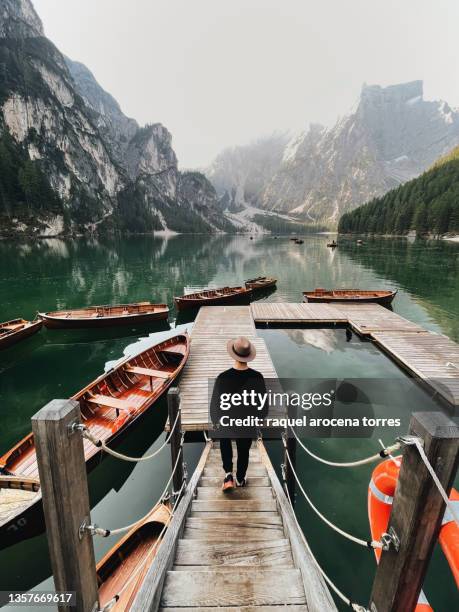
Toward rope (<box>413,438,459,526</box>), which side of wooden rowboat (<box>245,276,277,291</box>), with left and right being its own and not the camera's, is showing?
right

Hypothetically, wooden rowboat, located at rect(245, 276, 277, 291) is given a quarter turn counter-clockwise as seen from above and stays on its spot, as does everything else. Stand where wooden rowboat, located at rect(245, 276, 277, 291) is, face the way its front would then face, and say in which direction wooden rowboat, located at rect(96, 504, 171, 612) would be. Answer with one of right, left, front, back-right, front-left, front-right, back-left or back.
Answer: back

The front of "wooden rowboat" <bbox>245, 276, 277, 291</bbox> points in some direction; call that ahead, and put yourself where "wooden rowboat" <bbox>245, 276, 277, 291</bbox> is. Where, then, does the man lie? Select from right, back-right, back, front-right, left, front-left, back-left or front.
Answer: right

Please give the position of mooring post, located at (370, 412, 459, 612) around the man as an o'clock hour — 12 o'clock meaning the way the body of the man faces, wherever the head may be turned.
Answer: The mooring post is roughly at 5 o'clock from the man.

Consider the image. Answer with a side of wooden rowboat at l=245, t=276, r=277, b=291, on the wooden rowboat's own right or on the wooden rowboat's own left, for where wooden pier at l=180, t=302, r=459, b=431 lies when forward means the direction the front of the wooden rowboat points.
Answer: on the wooden rowboat's own right

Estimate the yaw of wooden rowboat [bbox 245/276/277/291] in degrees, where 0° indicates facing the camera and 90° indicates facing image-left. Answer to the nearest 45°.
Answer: approximately 270°

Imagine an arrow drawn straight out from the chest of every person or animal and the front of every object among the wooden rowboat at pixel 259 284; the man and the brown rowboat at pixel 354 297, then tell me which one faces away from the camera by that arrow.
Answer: the man

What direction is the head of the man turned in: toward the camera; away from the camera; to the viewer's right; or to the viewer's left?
away from the camera

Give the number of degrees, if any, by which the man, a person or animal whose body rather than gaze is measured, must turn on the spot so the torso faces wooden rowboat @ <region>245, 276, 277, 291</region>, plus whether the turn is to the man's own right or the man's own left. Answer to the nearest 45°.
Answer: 0° — they already face it

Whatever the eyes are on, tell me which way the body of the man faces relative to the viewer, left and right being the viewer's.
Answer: facing away from the viewer

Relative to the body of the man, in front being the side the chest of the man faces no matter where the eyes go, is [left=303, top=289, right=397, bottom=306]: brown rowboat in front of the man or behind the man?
in front

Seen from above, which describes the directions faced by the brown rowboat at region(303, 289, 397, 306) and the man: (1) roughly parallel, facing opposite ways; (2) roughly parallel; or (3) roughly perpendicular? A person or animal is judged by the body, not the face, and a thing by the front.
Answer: roughly perpendicular

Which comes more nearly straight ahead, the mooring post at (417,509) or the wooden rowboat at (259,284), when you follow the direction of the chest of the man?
the wooden rowboat
